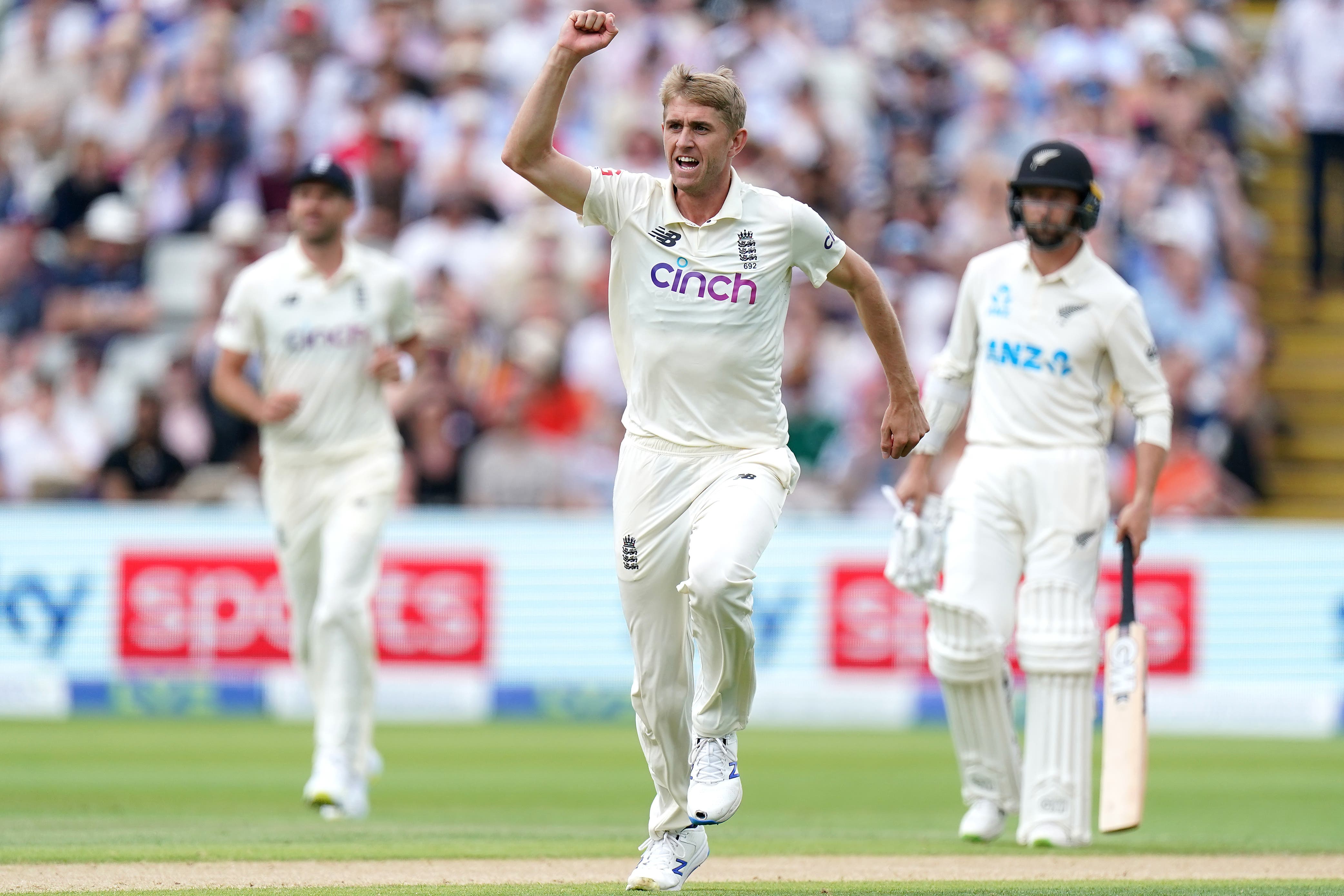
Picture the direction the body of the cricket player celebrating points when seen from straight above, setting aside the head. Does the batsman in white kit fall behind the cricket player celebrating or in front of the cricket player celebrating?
behind

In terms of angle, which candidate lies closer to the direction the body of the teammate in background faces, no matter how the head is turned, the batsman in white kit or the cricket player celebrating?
the cricket player celebrating

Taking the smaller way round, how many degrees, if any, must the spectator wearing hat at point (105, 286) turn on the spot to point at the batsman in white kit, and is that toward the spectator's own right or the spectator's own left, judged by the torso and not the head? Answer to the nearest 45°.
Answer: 0° — they already face them

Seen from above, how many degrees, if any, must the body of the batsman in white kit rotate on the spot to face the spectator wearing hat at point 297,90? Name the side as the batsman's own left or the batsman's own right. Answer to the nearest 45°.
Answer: approximately 135° to the batsman's own right
